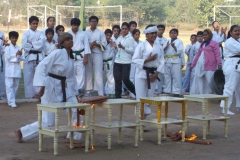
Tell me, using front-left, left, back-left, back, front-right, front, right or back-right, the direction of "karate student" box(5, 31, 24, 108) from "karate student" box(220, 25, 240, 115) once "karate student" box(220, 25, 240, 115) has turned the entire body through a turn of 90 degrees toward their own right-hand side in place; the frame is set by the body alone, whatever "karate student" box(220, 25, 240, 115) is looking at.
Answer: front-right

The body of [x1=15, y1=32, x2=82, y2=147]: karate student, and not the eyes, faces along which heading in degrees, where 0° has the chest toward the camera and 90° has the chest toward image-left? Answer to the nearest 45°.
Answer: approximately 315°

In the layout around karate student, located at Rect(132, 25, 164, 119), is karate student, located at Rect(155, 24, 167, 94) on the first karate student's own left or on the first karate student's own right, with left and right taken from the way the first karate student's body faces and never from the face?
on the first karate student's own left

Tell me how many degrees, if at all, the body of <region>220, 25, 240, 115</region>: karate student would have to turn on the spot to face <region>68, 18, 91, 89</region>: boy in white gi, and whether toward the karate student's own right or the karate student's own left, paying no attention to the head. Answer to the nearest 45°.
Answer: approximately 135° to the karate student's own right

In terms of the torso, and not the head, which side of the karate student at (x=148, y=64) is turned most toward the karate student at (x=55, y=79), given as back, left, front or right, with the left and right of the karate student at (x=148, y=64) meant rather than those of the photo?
right

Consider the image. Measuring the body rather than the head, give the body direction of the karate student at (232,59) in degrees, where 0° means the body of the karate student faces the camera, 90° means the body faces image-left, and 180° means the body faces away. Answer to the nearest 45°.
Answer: approximately 315°

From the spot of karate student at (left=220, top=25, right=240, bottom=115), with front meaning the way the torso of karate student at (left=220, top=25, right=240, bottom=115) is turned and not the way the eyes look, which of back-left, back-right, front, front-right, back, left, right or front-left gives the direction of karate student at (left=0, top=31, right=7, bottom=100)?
back-right

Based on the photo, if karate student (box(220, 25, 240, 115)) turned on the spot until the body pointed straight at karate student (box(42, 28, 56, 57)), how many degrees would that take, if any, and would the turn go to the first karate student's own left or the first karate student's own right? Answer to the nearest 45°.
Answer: approximately 135° to the first karate student's own right

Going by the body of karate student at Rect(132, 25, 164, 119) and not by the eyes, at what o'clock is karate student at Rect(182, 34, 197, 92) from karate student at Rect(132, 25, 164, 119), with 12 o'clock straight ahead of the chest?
karate student at Rect(182, 34, 197, 92) is roughly at 8 o'clock from karate student at Rect(132, 25, 164, 119).
